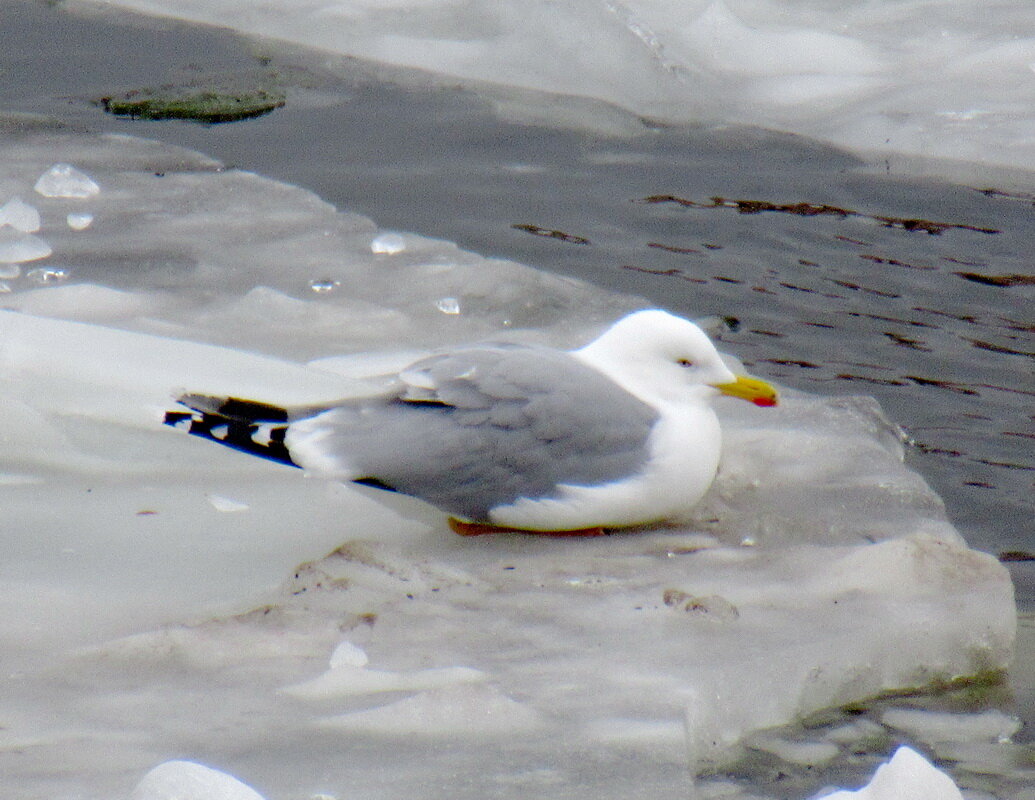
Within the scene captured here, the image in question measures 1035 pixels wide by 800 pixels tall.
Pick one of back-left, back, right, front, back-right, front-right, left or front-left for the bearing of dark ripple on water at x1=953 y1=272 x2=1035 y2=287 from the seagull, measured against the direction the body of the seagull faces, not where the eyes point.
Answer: front-left

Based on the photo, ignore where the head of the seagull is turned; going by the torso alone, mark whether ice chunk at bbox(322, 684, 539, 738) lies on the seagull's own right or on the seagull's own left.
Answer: on the seagull's own right

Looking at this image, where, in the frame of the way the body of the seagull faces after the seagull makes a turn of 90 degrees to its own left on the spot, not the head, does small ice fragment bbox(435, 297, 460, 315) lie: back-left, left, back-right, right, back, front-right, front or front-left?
front

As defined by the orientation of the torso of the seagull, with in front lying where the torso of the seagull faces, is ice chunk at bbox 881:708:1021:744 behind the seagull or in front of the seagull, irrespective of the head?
in front

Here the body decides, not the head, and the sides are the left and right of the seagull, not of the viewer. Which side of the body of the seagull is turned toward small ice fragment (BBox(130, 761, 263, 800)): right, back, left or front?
right

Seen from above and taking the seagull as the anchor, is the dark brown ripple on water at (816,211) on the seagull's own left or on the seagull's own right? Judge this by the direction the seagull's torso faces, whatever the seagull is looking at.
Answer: on the seagull's own left

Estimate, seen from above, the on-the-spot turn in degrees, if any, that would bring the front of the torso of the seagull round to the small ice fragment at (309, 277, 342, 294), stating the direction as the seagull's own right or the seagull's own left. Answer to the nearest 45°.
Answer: approximately 90° to the seagull's own left

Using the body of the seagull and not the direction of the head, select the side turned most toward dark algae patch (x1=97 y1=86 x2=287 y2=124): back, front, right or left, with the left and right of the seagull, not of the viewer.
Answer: left

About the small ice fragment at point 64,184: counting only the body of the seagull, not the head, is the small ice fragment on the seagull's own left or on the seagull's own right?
on the seagull's own left

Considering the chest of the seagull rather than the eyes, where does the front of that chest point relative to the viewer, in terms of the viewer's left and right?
facing to the right of the viewer

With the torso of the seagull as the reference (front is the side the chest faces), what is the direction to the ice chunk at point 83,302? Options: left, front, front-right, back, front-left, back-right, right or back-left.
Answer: back-left

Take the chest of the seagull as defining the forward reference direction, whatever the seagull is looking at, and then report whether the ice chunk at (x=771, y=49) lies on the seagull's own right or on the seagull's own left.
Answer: on the seagull's own left

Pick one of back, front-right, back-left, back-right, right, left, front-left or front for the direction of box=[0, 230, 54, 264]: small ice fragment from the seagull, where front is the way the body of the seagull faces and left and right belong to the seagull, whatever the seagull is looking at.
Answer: back-left

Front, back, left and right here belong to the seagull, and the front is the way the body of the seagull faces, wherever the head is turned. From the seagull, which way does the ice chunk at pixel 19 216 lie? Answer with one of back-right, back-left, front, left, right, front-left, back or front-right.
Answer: back-left

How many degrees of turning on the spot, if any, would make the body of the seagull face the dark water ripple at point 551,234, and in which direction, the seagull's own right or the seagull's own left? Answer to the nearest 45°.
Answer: approximately 90° to the seagull's own left
